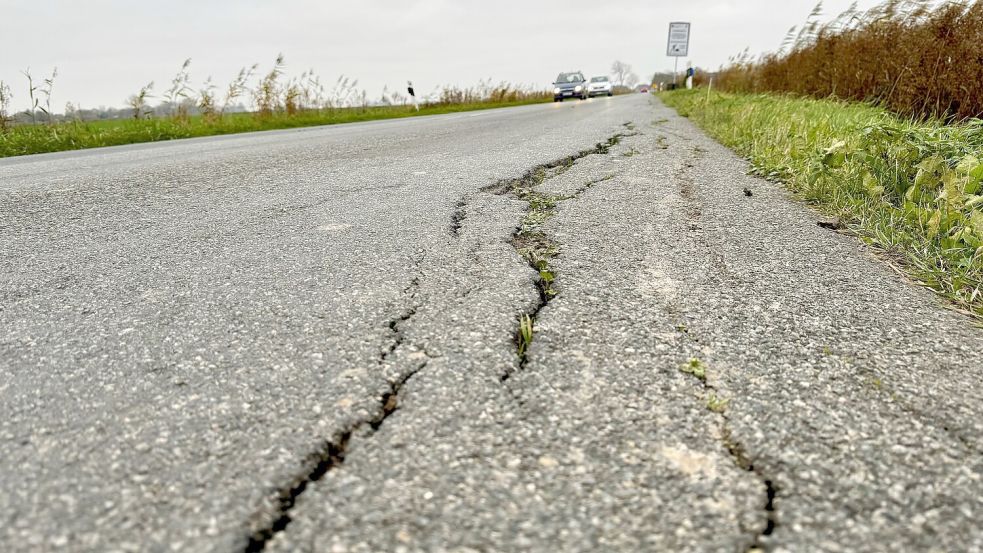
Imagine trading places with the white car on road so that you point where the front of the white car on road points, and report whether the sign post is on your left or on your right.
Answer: on your left

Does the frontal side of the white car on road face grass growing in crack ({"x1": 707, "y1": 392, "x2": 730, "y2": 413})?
yes

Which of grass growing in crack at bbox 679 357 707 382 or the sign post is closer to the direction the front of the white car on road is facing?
the grass growing in crack

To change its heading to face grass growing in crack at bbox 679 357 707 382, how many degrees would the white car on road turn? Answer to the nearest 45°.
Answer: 0° — it already faces it

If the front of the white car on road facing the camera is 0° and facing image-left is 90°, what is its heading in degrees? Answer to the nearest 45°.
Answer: approximately 0°

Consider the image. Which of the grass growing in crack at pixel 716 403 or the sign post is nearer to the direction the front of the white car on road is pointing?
the grass growing in crack
